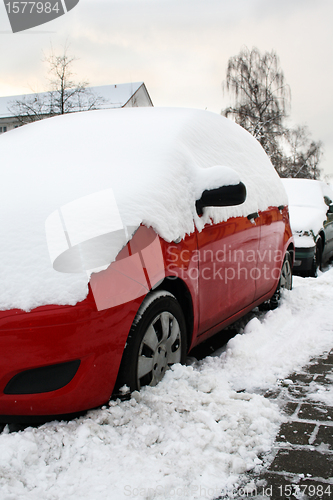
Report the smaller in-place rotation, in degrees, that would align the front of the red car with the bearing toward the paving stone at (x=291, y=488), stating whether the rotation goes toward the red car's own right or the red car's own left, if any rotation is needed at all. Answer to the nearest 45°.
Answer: approximately 90° to the red car's own left

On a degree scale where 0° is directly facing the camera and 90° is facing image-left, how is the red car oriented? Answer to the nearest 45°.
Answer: approximately 45°

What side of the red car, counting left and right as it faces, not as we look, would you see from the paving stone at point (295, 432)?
left

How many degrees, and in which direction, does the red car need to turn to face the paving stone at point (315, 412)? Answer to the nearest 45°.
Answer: approximately 135° to its left

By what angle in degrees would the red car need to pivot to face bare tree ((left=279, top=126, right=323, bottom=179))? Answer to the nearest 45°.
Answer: approximately 135° to its right

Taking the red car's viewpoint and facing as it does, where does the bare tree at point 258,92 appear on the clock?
The bare tree is roughly at 5 o'clock from the red car.

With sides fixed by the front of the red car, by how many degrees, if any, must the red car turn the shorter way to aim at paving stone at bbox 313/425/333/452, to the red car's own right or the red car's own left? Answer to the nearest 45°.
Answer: approximately 135° to the red car's own left
